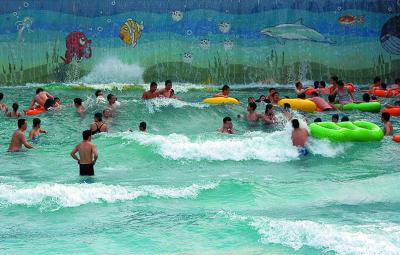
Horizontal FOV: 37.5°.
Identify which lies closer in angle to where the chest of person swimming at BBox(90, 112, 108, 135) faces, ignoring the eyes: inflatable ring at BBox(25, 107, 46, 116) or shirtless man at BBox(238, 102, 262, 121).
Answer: the inflatable ring

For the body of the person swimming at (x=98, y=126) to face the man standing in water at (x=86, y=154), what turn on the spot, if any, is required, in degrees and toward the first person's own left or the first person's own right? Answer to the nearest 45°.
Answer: approximately 180°

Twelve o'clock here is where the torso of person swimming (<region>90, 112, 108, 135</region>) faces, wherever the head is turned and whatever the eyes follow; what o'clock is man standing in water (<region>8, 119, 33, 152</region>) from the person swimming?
The man standing in water is roughly at 8 o'clock from the person swimming.

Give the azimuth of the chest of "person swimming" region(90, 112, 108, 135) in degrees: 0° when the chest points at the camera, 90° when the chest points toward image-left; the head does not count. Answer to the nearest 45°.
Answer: approximately 180°

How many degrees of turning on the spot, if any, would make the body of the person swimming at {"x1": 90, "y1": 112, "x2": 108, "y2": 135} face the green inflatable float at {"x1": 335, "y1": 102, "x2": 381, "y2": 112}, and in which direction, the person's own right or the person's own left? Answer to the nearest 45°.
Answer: approximately 90° to the person's own right

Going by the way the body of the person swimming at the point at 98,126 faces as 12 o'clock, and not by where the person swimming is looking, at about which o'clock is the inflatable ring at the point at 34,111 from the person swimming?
The inflatable ring is roughly at 11 o'clock from the person swimming.
